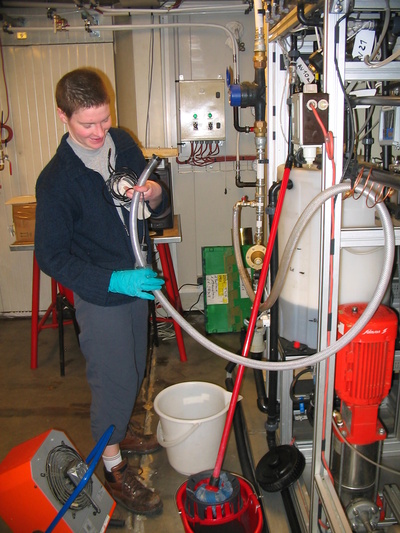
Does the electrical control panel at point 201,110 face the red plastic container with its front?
yes

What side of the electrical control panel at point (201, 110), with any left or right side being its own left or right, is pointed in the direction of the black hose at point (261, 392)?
front

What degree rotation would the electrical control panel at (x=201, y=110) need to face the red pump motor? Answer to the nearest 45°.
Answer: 0° — it already faces it

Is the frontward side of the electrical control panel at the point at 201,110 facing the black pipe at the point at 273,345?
yes

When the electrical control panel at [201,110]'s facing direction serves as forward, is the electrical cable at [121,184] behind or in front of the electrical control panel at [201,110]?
in front

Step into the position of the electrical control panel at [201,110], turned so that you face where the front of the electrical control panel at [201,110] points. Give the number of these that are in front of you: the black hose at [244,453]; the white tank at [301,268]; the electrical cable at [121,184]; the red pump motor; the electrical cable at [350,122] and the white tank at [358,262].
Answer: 6

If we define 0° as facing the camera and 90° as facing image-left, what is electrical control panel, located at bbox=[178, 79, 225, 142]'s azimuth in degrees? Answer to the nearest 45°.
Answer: approximately 0°
